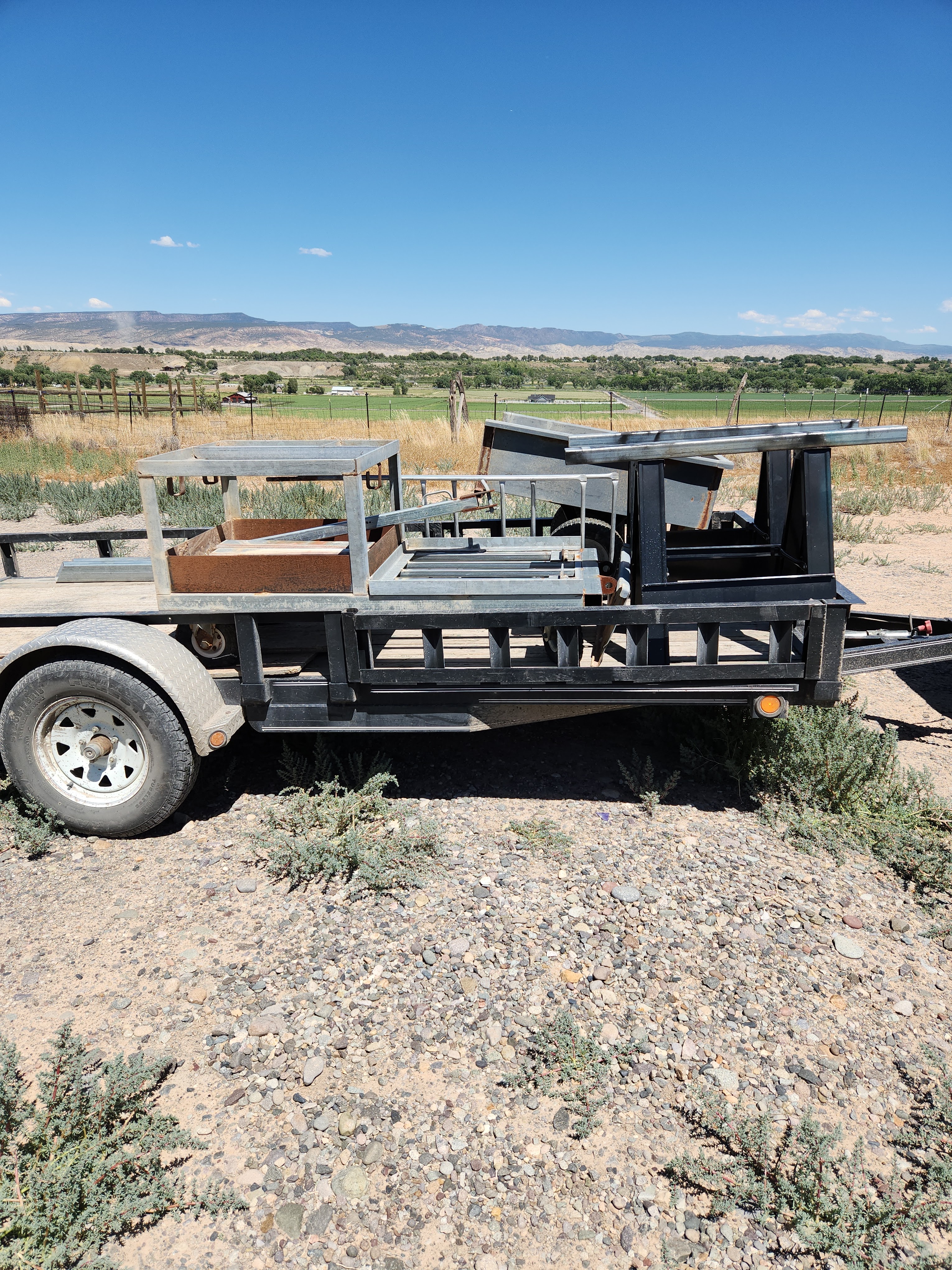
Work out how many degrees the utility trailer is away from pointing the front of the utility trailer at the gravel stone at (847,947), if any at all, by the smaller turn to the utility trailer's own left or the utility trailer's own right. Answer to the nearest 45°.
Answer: approximately 45° to the utility trailer's own right

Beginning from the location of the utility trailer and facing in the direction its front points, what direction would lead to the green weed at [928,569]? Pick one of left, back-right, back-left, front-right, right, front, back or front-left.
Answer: front-left

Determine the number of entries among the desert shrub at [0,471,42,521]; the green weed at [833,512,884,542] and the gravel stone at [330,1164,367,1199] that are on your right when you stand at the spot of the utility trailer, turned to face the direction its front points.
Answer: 1

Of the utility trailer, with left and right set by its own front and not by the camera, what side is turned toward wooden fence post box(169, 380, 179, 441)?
left

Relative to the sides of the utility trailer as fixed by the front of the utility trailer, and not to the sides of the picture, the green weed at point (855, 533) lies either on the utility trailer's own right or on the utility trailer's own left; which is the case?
on the utility trailer's own left

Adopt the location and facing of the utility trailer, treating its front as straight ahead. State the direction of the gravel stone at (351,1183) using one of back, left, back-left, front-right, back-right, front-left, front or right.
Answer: right

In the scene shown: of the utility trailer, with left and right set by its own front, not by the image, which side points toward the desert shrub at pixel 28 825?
back

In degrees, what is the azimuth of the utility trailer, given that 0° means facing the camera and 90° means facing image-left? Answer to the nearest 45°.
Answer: approximately 270°

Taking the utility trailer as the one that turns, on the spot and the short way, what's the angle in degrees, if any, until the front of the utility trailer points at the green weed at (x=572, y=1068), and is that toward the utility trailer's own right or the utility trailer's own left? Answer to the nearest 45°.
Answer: approximately 45° to the utility trailer's own right
